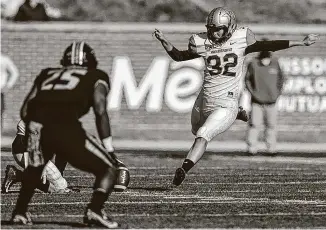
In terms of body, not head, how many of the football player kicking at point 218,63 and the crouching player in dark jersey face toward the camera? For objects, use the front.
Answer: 1

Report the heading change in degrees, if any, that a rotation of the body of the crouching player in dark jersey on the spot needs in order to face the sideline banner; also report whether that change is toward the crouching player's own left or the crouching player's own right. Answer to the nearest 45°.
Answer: approximately 45° to the crouching player's own left

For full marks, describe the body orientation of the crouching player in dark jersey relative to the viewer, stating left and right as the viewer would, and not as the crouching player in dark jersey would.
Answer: facing away from the viewer and to the right of the viewer

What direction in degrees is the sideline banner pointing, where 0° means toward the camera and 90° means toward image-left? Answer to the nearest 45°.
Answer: approximately 0°

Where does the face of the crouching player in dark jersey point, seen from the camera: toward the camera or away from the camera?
away from the camera

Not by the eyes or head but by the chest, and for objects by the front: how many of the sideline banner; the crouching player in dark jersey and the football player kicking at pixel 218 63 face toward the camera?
2

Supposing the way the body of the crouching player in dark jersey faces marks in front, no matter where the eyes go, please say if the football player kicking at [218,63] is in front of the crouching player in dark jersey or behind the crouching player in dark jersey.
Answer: in front

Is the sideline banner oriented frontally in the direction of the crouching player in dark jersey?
yes
